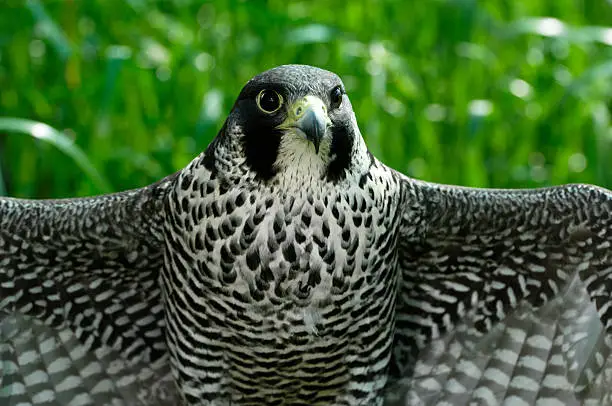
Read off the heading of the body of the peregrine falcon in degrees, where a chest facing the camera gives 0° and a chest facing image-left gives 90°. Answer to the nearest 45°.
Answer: approximately 0°

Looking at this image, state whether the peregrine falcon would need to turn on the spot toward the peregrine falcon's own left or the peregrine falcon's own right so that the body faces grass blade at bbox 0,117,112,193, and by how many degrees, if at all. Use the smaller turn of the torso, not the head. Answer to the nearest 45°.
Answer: approximately 135° to the peregrine falcon's own right
